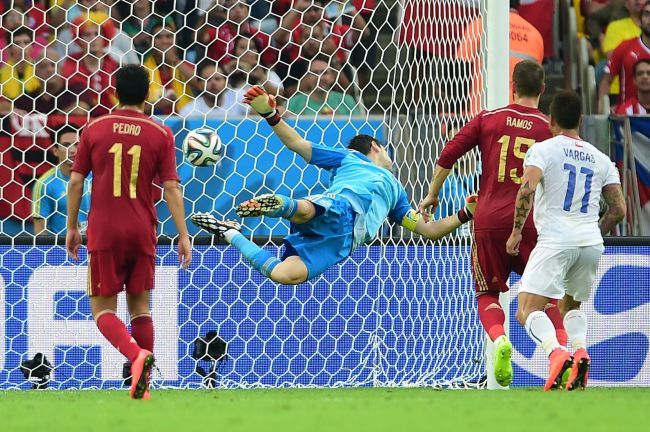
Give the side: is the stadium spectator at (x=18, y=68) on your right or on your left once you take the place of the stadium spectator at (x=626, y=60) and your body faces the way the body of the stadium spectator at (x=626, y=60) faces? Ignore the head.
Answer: on your right

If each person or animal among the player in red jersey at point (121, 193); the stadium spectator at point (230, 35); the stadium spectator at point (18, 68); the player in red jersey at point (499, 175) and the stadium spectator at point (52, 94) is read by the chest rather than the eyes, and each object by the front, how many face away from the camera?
2

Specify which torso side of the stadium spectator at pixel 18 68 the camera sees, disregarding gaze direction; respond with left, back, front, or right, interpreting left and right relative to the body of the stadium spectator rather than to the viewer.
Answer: front

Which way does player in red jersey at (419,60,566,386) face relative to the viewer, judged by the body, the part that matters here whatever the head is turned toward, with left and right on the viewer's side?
facing away from the viewer

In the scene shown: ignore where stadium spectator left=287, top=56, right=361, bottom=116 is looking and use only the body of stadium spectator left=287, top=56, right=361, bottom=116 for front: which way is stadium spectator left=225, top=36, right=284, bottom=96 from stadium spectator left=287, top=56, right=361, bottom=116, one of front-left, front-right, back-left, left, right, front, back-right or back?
right

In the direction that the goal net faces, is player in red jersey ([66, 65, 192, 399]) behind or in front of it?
in front
